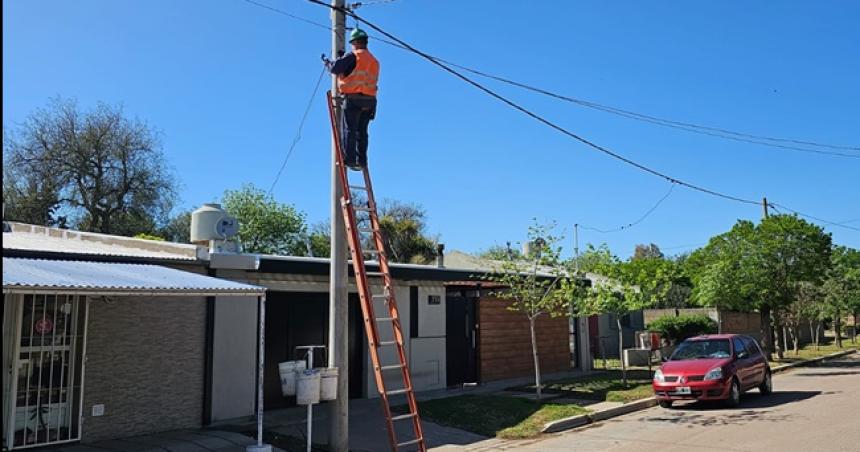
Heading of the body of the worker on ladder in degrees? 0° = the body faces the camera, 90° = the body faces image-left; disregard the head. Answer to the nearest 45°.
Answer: approximately 135°

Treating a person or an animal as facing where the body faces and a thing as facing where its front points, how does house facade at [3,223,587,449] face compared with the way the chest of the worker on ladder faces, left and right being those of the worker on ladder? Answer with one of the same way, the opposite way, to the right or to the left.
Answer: the opposite way

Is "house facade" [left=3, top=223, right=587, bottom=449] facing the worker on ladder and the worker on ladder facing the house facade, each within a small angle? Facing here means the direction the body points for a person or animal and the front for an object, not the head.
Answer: yes

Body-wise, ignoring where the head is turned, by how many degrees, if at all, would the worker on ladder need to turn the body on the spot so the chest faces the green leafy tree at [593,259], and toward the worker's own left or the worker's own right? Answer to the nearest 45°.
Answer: approximately 90° to the worker's own right

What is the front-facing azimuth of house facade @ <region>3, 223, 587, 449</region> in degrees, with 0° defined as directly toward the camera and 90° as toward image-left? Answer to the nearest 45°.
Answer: approximately 315°

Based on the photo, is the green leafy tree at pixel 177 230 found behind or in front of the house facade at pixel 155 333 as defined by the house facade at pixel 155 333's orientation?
behind

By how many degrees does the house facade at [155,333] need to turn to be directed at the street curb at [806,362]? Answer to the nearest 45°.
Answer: approximately 90° to its left

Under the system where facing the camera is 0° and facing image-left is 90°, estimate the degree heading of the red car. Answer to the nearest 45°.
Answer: approximately 45°
